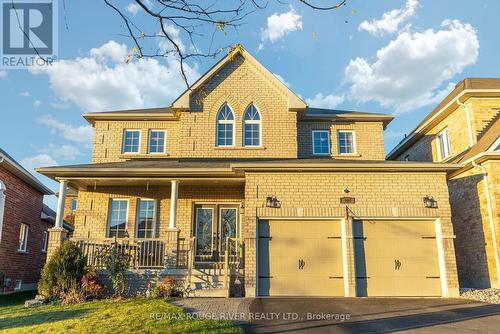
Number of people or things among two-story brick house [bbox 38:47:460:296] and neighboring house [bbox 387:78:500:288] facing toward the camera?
2

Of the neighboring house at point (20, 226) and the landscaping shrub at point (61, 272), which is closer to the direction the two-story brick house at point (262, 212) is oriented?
the landscaping shrub

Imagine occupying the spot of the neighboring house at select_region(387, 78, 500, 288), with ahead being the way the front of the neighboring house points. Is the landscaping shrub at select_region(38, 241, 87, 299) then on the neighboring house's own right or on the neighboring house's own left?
on the neighboring house's own right

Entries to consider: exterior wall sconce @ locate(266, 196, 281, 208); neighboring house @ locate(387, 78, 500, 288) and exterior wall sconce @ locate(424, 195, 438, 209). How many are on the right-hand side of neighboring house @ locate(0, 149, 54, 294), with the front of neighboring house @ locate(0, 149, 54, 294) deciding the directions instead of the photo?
0

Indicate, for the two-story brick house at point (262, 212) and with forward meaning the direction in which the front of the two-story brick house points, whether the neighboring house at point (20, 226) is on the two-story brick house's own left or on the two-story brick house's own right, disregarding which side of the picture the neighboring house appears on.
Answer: on the two-story brick house's own right

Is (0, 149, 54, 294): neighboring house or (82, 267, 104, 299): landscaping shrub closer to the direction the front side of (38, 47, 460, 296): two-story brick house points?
the landscaping shrub

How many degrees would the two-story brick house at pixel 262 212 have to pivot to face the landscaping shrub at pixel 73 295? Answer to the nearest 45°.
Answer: approximately 90° to its right

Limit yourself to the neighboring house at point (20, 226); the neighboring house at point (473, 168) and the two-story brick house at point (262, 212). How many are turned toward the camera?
3

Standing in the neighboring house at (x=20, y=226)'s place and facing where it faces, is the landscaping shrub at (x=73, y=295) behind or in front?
in front

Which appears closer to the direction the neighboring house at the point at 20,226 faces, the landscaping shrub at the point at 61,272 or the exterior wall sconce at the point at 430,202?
the landscaping shrub

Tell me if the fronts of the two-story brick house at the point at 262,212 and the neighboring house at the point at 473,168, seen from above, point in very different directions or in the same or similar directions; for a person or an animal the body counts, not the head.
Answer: same or similar directions

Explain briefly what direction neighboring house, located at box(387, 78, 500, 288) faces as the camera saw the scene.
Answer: facing the viewer

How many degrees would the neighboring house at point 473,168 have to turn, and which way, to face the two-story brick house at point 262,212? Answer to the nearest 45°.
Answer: approximately 45° to its right
